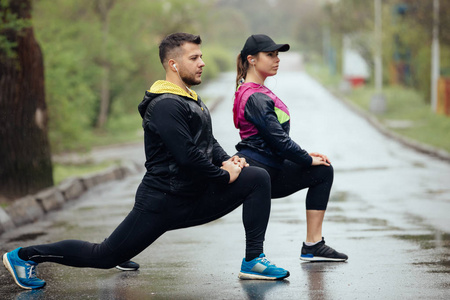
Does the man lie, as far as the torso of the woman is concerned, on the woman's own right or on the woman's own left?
on the woman's own right

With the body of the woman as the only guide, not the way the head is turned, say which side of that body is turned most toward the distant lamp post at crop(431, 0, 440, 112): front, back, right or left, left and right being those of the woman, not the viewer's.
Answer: left

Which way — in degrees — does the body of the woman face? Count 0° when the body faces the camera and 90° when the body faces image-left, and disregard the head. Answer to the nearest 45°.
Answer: approximately 270°

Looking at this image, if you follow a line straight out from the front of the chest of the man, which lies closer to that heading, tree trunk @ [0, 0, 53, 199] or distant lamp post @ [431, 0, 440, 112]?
the distant lamp post

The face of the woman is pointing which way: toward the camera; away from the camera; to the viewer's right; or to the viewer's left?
to the viewer's right

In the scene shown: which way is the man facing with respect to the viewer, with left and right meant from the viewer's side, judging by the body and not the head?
facing to the right of the viewer

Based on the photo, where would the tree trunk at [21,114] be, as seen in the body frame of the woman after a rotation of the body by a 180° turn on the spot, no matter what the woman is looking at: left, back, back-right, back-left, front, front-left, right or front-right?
front-right

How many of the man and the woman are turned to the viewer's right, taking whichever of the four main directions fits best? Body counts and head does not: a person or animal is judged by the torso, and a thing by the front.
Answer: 2

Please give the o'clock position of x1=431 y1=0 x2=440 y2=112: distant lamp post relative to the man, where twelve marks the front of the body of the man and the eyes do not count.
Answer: The distant lamp post is roughly at 10 o'clock from the man.
